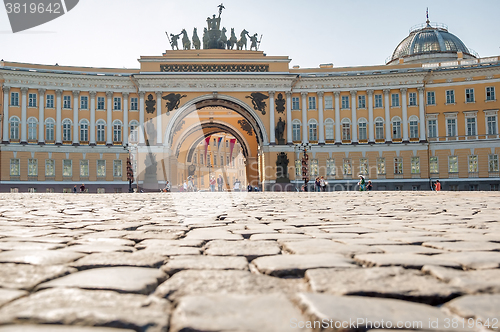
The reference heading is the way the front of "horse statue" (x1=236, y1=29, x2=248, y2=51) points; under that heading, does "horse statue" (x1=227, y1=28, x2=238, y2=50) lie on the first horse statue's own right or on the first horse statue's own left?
on the first horse statue's own right

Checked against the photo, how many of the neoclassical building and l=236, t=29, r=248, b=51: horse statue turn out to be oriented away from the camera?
0

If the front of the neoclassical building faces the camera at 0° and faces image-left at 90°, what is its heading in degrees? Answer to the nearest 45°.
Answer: approximately 0°
